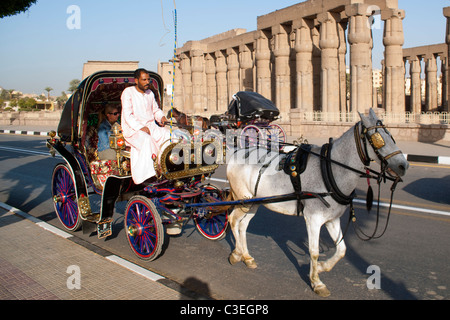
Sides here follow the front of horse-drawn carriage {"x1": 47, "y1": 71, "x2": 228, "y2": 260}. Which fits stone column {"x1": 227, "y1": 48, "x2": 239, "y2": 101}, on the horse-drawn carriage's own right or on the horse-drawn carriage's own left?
on the horse-drawn carriage's own left

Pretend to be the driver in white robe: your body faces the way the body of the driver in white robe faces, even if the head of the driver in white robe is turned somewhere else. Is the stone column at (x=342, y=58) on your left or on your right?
on your left

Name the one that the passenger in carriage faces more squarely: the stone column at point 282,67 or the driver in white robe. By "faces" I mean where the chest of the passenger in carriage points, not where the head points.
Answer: the driver in white robe

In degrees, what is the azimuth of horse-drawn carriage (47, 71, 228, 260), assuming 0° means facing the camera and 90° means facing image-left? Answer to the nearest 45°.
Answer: approximately 315°

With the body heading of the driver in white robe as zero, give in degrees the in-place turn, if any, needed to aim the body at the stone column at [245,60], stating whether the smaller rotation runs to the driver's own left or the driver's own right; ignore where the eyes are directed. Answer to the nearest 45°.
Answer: approximately 135° to the driver's own left

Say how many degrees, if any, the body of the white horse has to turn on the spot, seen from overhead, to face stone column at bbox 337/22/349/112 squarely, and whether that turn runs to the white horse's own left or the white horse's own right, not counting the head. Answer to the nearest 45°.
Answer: approximately 135° to the white horse's own left

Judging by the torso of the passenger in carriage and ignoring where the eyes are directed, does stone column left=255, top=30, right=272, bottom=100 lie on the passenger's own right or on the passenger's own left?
on the passenger's own left

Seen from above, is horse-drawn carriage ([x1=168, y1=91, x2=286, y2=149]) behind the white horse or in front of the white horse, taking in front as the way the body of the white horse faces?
behind
